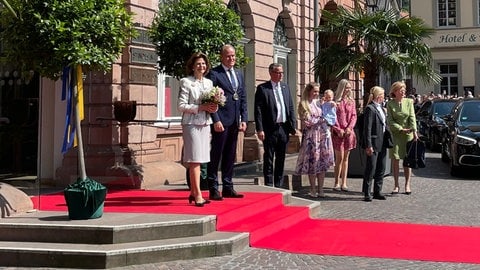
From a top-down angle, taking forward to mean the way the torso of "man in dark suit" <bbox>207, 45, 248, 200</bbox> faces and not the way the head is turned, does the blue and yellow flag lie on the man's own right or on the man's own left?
on the man's own right

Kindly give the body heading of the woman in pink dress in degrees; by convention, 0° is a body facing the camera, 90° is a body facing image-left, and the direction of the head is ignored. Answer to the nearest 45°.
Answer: approximately 315°

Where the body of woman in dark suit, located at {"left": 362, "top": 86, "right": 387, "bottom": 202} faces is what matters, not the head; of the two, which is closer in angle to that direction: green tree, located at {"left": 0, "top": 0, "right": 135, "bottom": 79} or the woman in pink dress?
the green tree

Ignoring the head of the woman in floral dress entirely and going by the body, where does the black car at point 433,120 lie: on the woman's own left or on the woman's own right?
on the woman's own left

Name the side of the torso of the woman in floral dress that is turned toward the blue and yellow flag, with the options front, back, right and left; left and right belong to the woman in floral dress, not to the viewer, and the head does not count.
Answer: right

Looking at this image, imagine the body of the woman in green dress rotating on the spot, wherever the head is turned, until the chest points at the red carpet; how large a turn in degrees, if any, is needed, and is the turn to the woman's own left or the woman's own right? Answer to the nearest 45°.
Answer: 0° — they already face it

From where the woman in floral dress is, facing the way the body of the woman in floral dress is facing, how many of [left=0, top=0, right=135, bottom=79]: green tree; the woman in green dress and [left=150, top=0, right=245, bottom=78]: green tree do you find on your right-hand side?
2

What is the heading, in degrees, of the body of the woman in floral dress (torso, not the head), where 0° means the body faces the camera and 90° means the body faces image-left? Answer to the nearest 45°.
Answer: approximately 315°

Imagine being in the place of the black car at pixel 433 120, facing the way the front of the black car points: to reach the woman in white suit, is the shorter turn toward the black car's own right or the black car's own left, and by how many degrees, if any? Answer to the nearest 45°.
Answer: approximately 45° to the black car's own right

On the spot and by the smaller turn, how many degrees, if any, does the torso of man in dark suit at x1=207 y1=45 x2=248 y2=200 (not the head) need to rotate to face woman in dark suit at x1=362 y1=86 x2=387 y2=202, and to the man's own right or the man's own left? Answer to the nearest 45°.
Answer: approximately 90° to the man's own left

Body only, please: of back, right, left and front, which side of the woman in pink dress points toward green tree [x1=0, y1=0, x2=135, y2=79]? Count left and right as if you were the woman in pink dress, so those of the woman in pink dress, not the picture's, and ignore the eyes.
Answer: right

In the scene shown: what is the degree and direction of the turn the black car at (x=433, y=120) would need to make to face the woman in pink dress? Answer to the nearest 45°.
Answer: approximately 45° to its right
